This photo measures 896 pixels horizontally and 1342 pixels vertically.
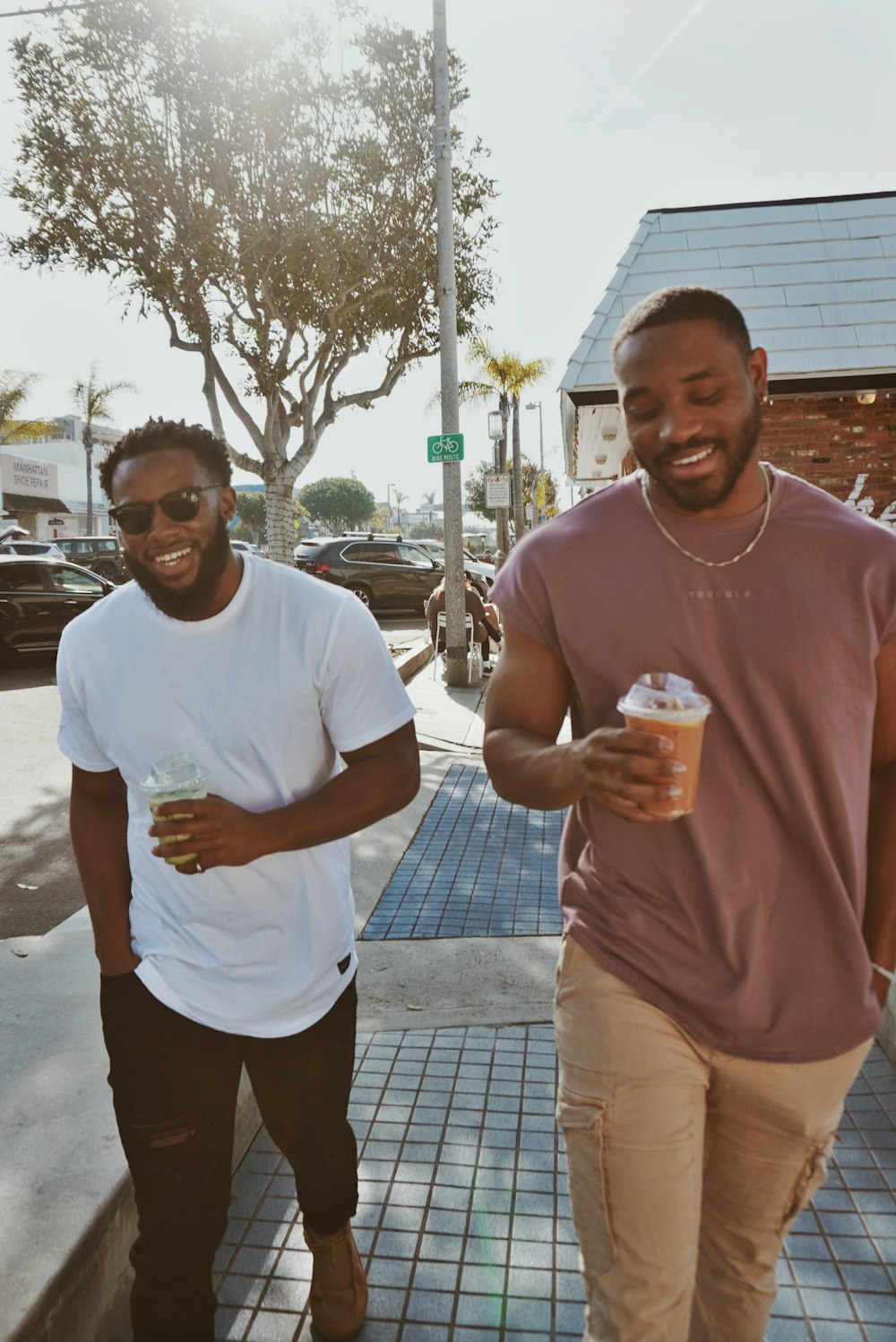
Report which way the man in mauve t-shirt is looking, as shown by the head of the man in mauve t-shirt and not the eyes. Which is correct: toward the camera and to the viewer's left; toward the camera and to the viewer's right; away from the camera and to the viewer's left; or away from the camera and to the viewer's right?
toward the camera and to the viewer's left

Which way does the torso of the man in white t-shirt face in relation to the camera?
toward the camera

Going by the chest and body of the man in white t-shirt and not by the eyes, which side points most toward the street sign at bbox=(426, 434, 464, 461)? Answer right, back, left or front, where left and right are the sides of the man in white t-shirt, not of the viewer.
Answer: back

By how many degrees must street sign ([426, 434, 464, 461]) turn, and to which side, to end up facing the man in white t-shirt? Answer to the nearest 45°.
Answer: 0° — it already faces them

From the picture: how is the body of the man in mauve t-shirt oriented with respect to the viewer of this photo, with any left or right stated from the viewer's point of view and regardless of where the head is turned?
facing the viewer

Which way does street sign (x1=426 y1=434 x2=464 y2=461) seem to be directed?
toward the camera

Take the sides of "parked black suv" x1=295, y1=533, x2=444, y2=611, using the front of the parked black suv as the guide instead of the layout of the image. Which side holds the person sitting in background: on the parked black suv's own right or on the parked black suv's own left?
on the parked black suv's own right

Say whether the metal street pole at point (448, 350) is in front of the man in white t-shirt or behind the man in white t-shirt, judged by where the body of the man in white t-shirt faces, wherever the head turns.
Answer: behind

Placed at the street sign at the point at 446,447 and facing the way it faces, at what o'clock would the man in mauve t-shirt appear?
The man in mauve t-shirt is roughly at 12 o'clock from the street sign.
